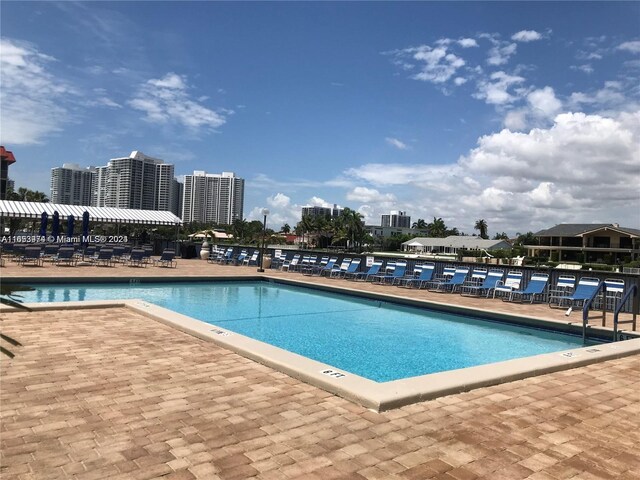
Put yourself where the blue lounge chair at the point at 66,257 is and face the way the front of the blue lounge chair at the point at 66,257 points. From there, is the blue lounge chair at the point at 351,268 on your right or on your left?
on your left

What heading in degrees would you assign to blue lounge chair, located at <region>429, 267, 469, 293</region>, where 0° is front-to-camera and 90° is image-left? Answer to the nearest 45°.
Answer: approximately 45°

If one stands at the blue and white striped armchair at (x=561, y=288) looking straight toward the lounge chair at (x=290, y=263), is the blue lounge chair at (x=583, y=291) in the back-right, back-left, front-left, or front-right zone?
back-left

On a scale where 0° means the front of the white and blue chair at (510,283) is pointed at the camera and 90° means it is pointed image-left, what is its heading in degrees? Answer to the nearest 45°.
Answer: approximately 45°

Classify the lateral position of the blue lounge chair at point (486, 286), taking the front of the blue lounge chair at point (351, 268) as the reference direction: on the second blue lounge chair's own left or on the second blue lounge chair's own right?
on the second blue lounge chair's own left

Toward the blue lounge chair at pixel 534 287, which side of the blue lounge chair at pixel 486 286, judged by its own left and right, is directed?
left

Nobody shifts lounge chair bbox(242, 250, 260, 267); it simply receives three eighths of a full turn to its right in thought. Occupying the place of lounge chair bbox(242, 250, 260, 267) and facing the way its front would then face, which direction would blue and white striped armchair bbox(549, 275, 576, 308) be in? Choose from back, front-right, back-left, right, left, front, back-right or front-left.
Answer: back-right

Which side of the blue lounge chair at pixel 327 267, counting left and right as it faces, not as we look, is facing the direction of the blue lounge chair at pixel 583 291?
left

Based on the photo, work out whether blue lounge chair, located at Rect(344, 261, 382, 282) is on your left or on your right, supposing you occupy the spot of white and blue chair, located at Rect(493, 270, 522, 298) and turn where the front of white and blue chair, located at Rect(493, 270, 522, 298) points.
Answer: on your right

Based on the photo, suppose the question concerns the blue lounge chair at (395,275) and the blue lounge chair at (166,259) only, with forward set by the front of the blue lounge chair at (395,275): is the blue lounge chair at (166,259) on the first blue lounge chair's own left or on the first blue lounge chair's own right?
on the first blue lounge chair's own right

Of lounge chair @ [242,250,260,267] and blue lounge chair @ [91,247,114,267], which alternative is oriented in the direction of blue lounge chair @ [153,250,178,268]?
the lounge chair

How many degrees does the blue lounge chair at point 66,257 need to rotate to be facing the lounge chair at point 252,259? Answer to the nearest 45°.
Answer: approximately 135° to its left

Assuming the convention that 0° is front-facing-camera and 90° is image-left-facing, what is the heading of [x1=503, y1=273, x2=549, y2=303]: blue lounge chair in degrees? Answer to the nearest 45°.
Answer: approximately 45°
